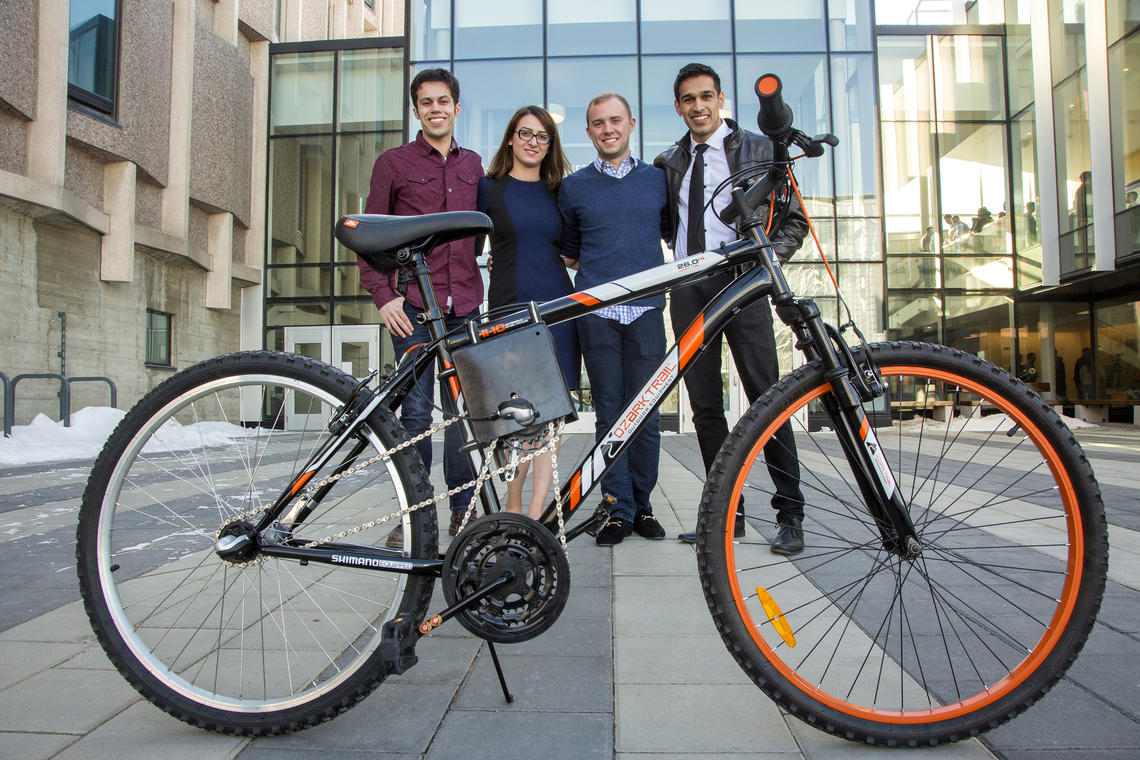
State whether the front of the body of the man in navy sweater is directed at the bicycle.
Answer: yes

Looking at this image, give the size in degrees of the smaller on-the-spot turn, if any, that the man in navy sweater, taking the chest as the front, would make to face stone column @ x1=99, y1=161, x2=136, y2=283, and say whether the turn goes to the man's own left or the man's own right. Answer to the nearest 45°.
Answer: approximately 135° to the man's own right

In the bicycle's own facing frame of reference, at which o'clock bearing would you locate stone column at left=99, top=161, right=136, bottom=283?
The stone column is roughly at 8 o'clock from the bicycle.

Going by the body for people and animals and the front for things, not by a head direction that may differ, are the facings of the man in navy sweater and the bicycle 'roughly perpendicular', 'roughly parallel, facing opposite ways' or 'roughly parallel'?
roughly perpendicular

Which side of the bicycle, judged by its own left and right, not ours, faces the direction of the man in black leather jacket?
left

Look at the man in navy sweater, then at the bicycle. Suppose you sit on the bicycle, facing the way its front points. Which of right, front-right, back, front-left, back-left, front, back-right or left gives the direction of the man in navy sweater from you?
left

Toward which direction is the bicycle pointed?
to the viewer's right

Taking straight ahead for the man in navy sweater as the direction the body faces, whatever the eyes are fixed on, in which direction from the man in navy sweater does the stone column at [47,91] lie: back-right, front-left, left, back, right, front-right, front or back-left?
back-right

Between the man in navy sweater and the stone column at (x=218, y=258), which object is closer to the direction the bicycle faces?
the man in navy sweater

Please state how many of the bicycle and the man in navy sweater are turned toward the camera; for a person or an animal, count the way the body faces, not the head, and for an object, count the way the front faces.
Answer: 1

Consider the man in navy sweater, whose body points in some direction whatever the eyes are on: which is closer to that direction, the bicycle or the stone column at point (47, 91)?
the bicycle

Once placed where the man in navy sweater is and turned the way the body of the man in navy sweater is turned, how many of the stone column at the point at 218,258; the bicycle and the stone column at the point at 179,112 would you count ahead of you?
1
